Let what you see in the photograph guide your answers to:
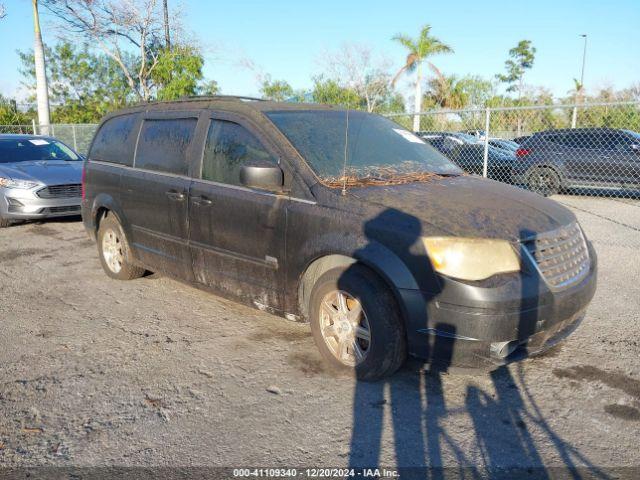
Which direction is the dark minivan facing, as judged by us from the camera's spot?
facing the viewer and to the right of the viewer

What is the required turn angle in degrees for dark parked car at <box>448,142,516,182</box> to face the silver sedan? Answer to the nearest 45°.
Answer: approximately 90° to its right

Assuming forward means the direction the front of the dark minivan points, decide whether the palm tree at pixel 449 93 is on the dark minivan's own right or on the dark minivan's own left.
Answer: on the dark minivan's own left

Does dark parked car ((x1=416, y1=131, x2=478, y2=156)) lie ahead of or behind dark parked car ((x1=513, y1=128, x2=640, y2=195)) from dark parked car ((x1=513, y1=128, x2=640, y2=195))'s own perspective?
behind

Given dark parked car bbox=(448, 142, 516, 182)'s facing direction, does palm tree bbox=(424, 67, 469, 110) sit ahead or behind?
behind

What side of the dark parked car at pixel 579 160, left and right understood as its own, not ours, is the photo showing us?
right

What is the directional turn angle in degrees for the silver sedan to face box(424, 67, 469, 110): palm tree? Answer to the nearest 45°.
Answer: approximately 90° to its left
